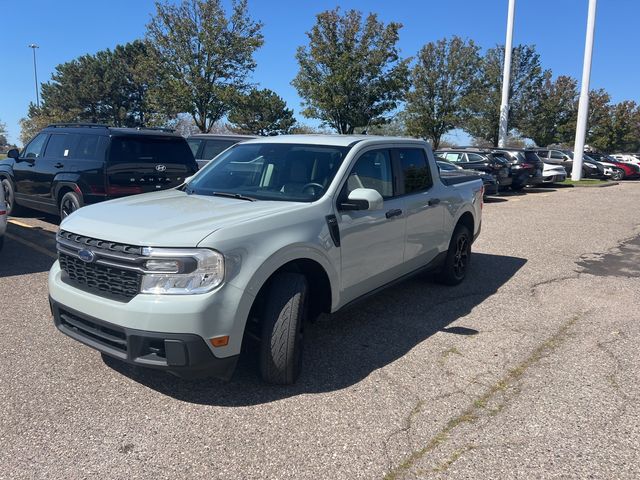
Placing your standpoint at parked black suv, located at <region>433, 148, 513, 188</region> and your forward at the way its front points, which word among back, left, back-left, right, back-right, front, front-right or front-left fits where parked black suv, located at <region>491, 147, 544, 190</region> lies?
right

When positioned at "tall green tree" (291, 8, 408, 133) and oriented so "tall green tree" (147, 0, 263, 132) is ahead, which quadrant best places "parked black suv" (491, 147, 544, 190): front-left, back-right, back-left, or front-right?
back-left

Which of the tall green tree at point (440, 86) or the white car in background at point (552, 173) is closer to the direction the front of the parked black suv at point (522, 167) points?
the tall green tree

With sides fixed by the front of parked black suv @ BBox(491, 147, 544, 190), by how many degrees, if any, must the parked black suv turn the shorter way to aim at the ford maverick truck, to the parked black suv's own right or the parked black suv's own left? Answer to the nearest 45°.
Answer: approximately 135° to the parked black suv's own left

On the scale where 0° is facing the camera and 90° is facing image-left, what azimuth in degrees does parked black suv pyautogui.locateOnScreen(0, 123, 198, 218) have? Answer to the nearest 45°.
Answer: approximately 135°

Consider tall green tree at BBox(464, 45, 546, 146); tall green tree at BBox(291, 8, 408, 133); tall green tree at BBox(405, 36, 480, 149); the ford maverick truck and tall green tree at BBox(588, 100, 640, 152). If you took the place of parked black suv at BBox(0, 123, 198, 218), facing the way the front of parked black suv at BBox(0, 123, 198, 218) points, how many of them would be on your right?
4

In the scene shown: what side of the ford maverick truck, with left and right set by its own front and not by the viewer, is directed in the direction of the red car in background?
back

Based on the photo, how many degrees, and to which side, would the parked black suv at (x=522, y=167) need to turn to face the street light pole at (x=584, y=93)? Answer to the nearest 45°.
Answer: approximately 45° to its right

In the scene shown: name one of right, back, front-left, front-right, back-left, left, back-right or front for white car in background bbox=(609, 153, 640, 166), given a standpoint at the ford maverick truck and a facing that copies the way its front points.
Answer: back

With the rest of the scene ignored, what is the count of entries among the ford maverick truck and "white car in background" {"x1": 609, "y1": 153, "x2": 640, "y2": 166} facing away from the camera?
0

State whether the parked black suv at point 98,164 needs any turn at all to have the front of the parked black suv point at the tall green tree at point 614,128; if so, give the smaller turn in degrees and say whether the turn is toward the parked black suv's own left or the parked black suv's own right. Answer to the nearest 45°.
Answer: approximately 90° to the parked black suv's own right

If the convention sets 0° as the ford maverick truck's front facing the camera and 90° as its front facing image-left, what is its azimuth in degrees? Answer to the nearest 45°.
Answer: approximately 45°

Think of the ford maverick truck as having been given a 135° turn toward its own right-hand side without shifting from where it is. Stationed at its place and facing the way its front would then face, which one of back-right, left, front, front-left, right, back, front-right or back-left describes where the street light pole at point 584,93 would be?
front-right

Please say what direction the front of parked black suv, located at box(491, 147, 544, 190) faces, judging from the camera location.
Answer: facing away from the viewer and to the left of the viewer
